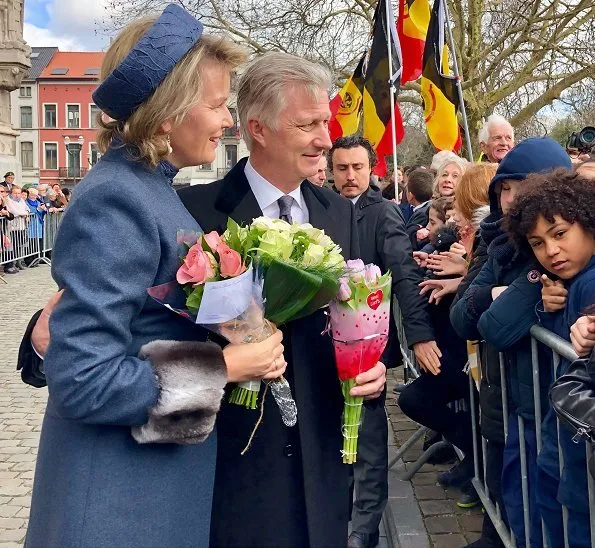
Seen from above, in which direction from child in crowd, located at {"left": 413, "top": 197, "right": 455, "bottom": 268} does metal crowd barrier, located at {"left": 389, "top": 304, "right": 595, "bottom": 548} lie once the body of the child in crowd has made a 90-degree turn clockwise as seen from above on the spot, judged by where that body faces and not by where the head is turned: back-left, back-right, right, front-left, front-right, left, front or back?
back

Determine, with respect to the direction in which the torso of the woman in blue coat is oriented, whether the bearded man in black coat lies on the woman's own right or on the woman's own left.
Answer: on the woman's own left

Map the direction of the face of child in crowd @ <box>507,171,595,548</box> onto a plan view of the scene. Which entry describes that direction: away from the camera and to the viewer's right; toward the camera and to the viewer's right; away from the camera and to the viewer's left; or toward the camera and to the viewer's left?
toward the camera and to the viewer's left

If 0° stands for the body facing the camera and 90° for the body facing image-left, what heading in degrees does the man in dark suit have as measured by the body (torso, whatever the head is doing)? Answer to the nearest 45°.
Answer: approximately 315°

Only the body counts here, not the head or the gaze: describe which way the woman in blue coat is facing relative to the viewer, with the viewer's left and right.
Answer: facing to the right of the viewer

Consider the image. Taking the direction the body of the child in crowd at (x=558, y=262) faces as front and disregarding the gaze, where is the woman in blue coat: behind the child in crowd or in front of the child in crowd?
in front

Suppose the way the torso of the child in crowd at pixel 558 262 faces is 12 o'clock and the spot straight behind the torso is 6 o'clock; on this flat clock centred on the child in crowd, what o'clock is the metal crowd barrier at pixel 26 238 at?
The metal crowd barrier is roughly at 3 o'clock from the child in crowd.

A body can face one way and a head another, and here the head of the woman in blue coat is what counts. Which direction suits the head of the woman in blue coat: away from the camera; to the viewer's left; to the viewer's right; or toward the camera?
to the viewer's right

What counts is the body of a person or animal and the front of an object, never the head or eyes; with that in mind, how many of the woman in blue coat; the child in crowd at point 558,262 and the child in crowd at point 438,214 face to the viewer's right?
1

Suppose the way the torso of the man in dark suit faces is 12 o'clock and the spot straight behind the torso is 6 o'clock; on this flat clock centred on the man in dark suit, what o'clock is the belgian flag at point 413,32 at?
The belgian flag is roughly at 8 o'clock from the man in dark suit.

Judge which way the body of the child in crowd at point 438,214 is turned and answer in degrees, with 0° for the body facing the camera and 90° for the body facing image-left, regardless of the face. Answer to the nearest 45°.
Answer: approximately 90°
